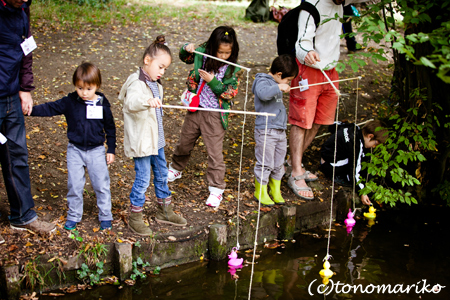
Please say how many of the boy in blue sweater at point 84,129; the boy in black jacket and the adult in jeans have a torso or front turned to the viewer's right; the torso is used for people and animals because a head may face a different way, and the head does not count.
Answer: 2

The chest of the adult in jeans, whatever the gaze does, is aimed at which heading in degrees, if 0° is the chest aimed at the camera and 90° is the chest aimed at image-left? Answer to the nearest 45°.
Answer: approximately 270°

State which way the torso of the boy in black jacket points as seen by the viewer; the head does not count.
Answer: to the viewer's right

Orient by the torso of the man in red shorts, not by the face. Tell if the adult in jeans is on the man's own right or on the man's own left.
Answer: on the man's own right

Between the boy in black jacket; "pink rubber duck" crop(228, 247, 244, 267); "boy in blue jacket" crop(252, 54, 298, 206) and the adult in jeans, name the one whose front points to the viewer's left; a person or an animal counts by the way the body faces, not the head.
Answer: the pink rubber duck

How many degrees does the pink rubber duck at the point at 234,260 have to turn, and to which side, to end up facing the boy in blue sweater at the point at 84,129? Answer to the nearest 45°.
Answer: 0° — it already faces them
